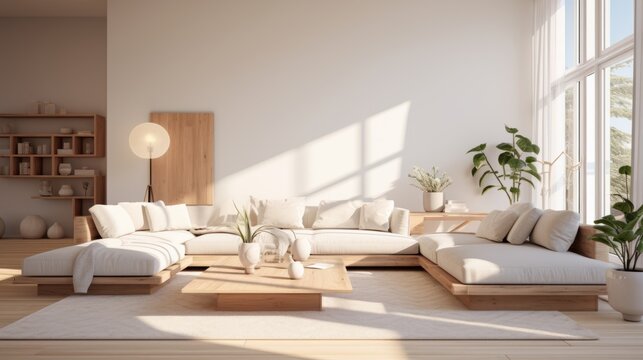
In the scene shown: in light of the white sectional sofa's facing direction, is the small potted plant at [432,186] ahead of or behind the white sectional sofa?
behind

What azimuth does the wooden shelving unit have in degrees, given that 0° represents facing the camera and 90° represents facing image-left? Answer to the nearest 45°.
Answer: approximately 0°

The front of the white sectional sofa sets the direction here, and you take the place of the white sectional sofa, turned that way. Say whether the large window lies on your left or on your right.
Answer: on your left

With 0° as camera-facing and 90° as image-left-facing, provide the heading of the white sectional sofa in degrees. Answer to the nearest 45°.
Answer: approximately 0°

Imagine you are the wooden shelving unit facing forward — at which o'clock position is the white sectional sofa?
The white sectional sofa is roughly at 11 o'clock from the wooden shelving unit.

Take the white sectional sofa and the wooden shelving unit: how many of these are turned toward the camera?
2
